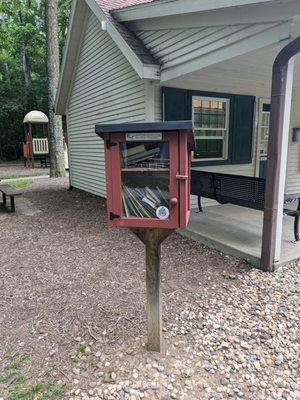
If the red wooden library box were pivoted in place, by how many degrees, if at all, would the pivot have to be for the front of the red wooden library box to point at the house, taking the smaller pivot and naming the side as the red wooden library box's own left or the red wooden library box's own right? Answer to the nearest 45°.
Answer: approximately 180°

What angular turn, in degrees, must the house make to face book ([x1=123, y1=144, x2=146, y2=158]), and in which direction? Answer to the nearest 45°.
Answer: approximately 45° to its right

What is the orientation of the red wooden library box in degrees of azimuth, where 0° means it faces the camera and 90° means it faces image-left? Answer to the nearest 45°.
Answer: approximately 0°

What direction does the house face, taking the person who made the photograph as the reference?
facing the viewer and to the right of the viewer

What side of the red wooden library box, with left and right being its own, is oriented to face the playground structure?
back

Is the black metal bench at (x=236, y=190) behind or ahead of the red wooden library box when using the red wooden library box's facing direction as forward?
behind
